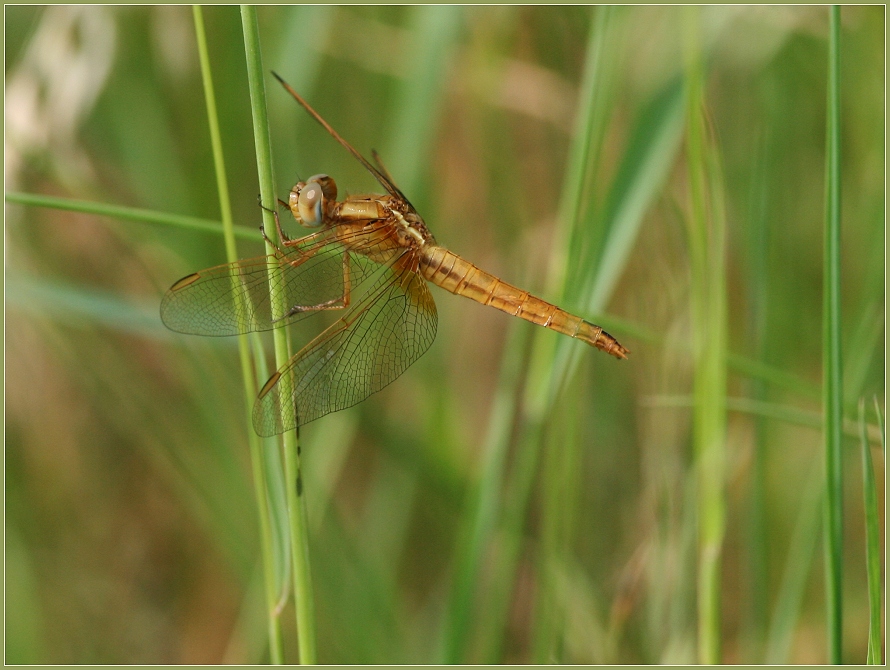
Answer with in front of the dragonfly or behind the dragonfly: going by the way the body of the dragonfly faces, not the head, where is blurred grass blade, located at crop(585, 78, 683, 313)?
behind

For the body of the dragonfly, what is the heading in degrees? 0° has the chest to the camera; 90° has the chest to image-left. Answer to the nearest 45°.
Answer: approximately 90°

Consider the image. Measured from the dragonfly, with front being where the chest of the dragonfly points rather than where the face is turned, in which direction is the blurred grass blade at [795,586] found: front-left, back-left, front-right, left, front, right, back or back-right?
back
